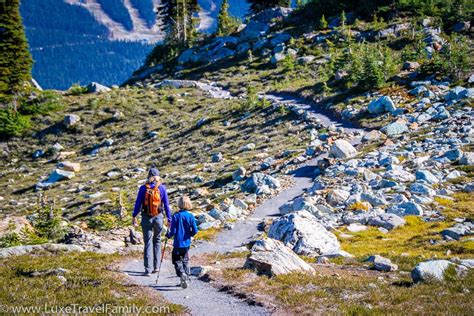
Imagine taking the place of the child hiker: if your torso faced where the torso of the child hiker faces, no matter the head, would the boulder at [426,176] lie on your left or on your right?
on your right

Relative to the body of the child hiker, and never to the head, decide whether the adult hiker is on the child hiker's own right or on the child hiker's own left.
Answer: on the child hiker's own left

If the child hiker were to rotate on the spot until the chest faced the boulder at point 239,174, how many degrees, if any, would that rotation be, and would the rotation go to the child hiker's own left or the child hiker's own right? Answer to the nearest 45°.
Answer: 0° — they already face it

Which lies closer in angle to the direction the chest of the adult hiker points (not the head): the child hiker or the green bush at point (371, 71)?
the green bush

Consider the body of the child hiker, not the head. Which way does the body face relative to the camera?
away from the camera

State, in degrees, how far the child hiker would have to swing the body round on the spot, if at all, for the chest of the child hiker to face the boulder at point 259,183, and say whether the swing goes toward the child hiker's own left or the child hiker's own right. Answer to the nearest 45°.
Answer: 0° — they already face it

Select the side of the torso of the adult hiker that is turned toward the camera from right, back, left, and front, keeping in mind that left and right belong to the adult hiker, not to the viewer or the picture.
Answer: back

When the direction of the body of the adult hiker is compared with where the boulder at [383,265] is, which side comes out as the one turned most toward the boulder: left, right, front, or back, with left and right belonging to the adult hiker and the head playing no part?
right

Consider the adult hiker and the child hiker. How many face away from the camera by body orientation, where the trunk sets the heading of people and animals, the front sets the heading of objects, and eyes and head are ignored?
2

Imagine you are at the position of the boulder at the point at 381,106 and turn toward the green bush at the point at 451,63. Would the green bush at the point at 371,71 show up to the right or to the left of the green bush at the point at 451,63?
left

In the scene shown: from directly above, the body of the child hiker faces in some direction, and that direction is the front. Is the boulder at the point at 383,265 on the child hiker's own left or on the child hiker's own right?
on the child hiker's own right
